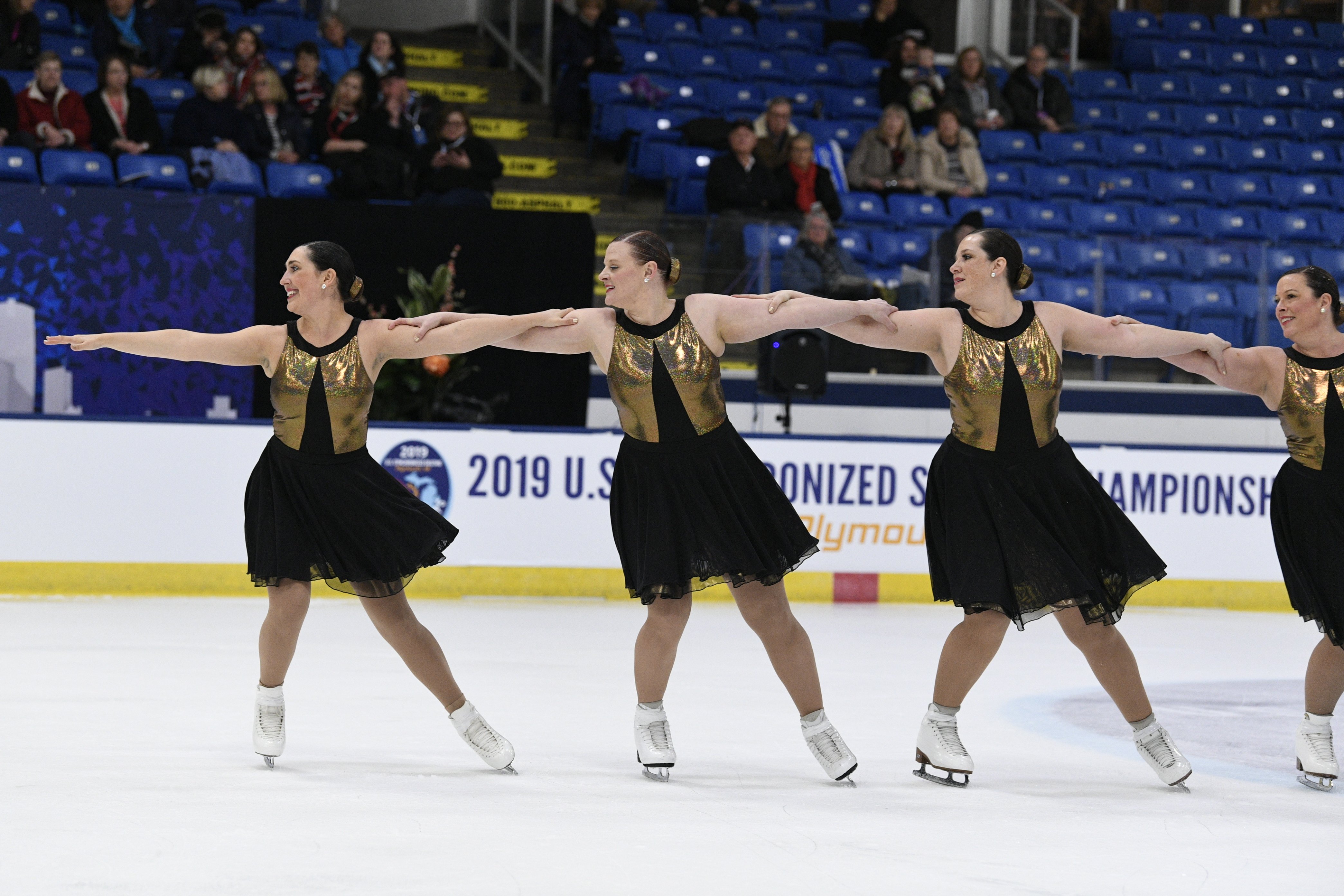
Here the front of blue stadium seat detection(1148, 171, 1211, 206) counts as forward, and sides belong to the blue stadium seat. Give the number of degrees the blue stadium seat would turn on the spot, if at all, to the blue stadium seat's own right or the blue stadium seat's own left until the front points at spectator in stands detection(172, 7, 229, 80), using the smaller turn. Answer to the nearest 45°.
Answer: approximately 45° to the blue stadium seat's own right

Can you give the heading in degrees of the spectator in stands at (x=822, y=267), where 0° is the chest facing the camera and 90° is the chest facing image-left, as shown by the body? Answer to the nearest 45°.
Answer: approximately 0°

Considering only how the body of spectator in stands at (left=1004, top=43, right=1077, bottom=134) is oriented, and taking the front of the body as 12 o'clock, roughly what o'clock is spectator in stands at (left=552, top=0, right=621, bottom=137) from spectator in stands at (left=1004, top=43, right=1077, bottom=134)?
spectator in stands at (left=552, top=0, right=621, bottom=137) is roughly at 2 o'clock from spectator in stands at (left=1004, top=43, right=1077, bottom=134).

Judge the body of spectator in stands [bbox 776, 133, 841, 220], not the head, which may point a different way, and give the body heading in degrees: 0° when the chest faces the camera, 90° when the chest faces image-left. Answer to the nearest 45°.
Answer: approximately 0°

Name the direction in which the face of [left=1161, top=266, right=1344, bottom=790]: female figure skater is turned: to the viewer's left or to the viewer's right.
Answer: to the viewer's left

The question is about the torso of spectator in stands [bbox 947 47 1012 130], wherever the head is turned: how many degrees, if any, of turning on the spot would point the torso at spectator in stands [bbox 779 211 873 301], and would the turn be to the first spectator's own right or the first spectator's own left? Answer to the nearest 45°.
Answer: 0° — they already face them

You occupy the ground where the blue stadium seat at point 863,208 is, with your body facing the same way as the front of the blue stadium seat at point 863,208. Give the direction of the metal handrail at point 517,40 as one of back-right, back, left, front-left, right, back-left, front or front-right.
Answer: back-right
